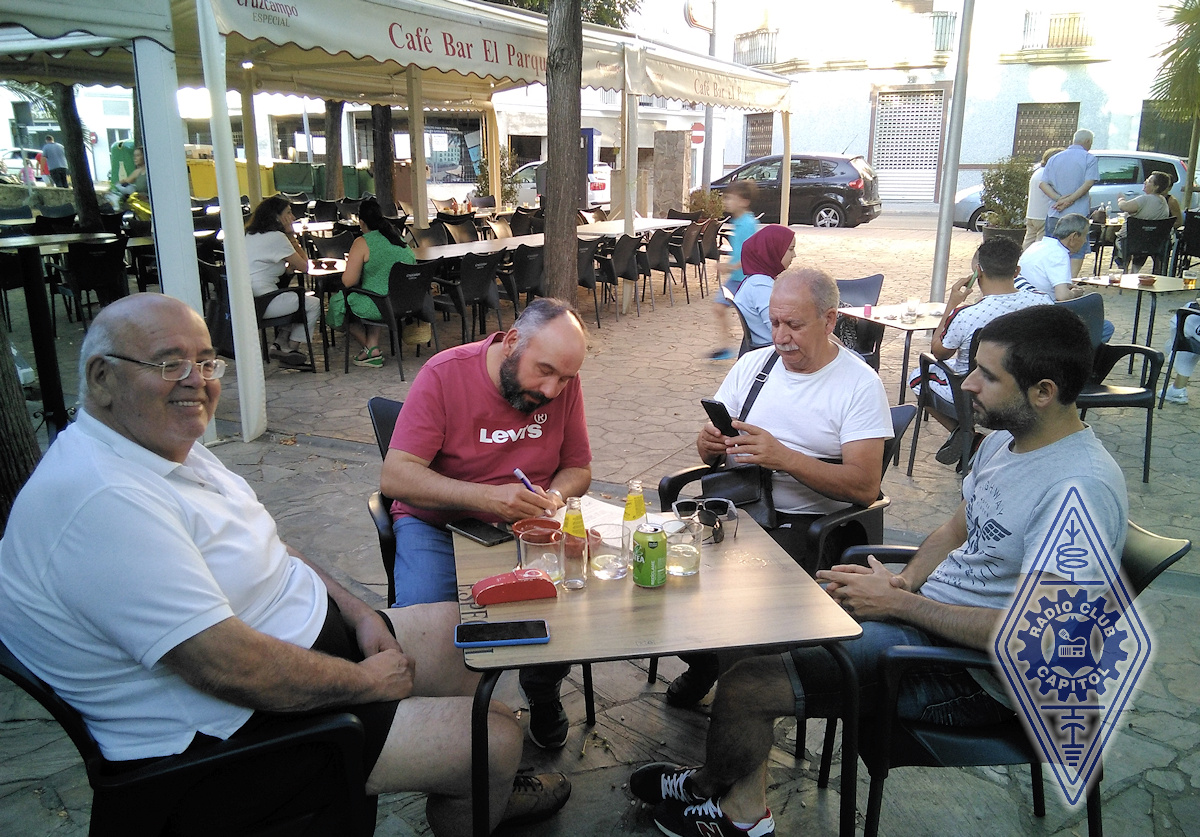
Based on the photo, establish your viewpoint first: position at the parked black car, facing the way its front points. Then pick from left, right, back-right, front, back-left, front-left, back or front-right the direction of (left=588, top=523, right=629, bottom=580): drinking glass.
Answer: left

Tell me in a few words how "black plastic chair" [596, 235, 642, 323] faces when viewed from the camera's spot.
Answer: facing away from the viewer and to the left of the viewer

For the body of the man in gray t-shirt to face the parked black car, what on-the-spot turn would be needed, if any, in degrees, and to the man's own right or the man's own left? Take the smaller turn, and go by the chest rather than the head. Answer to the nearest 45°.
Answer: approximately 90° to the man's own right

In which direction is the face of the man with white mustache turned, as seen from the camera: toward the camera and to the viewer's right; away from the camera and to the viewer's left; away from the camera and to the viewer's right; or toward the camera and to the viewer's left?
toward the camera and to the viewer's left

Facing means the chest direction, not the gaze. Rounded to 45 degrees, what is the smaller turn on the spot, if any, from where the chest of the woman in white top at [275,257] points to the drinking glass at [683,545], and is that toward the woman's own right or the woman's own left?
approximately 90° to the woman's own right

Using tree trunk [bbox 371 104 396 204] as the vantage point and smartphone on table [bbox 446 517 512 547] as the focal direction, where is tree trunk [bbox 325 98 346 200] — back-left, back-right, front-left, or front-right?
back-right

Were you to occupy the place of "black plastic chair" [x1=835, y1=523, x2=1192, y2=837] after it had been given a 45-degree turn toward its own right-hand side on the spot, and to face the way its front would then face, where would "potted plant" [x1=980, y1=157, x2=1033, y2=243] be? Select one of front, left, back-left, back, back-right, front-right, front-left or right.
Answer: front-right

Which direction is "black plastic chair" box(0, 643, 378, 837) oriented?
to the viewer's right

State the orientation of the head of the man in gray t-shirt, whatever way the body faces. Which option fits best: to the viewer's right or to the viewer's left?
to the viewer's left

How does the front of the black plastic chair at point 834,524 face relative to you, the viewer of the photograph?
facing the viewer and to the left of the viewer

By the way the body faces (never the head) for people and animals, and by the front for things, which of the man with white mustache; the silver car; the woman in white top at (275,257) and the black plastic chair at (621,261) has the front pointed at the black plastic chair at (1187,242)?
the woman in white top

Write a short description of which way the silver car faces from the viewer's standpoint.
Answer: facing to the left of the viewer
